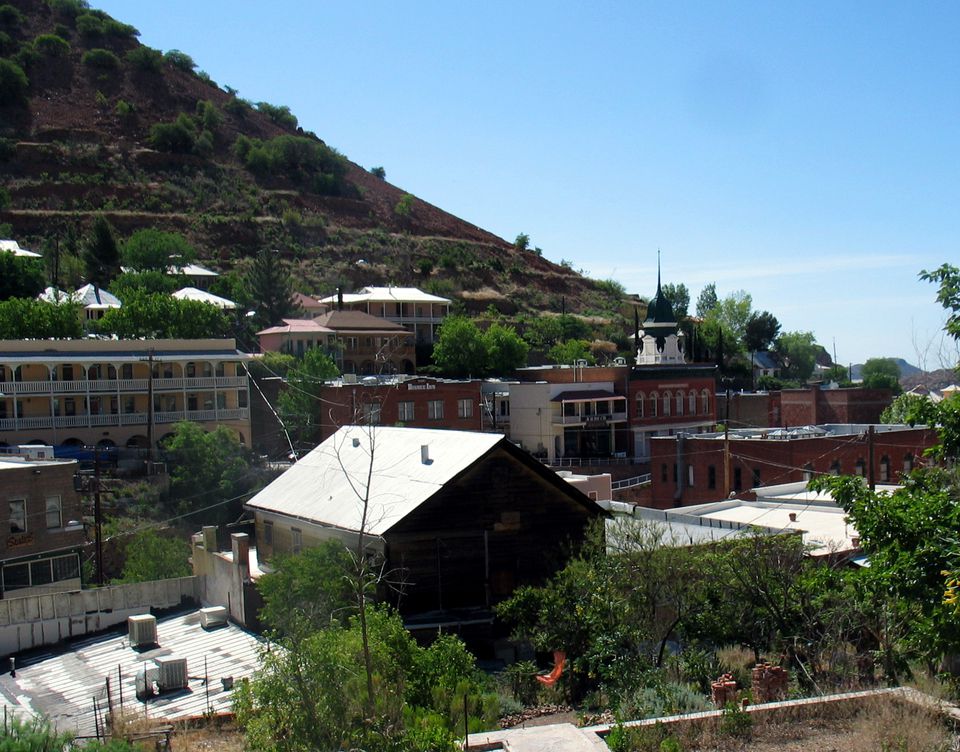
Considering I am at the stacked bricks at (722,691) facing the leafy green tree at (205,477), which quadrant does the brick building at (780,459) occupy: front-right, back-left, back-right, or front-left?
front-right

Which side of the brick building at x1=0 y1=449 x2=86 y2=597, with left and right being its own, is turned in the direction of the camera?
front

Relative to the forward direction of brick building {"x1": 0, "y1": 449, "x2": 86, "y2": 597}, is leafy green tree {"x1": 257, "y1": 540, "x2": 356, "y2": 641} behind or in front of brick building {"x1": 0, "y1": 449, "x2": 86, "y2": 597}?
in front

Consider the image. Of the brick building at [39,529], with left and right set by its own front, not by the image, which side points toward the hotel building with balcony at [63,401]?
back

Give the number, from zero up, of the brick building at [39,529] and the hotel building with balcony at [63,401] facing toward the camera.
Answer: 2

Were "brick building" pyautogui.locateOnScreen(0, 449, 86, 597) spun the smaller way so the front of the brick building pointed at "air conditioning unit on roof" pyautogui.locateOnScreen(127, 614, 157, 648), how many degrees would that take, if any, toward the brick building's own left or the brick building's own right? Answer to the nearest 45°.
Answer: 0° — it already faces it

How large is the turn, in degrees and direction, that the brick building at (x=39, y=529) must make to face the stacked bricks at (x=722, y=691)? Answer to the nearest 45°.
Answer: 0° — it already faces it

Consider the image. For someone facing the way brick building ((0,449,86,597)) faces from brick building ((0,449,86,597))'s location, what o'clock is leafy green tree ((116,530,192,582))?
The leafy green tree is roughly at 10 o'clock from the brick building.

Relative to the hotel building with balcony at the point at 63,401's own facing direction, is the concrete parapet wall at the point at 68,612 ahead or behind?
ahead

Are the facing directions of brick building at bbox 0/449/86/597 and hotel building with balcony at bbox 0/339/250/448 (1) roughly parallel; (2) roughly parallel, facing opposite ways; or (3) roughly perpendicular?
roughly parallel

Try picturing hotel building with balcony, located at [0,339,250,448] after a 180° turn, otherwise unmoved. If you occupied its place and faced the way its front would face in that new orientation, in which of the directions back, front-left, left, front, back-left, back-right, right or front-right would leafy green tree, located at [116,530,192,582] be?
back

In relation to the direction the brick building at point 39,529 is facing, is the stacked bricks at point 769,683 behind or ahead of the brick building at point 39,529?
ahead

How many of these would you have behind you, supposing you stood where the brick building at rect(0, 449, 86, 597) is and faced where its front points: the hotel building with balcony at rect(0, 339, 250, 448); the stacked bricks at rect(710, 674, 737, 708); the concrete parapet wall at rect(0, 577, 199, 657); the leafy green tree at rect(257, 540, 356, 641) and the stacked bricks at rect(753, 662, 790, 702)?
1

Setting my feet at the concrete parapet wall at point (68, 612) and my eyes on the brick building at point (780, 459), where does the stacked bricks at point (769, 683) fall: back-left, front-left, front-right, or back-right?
front-right

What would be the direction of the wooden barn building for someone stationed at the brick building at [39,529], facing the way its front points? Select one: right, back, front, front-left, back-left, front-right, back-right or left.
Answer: front-left

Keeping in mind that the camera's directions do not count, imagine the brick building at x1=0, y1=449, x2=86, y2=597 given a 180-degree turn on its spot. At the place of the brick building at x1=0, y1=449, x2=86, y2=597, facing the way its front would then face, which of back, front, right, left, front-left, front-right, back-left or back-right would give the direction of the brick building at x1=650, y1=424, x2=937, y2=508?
right

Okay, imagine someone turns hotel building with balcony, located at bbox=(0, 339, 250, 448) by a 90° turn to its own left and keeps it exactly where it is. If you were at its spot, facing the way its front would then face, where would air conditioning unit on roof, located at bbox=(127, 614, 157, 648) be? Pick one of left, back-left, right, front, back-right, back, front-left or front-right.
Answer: right
